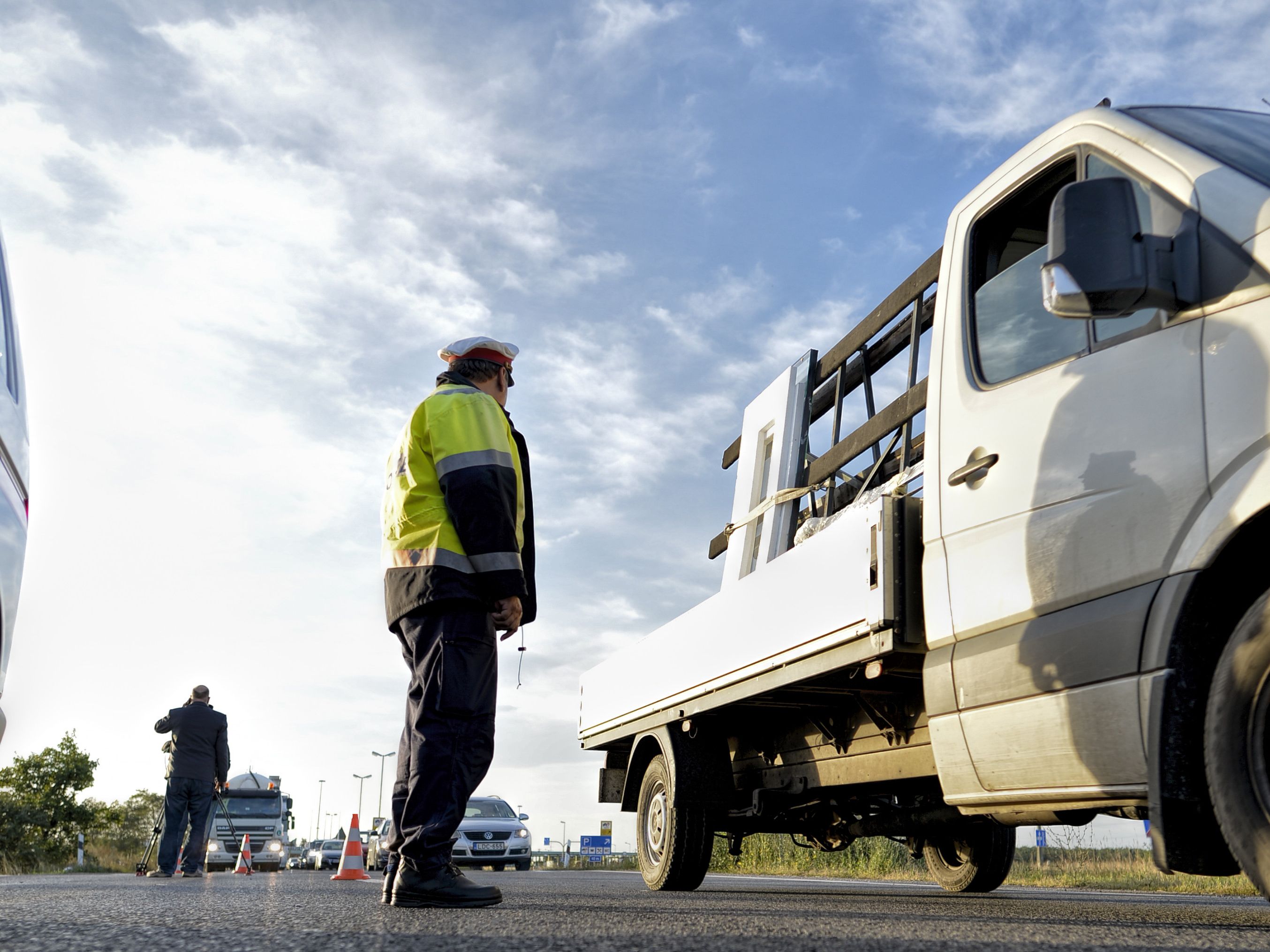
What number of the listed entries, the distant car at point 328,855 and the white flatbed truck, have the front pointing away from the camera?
0

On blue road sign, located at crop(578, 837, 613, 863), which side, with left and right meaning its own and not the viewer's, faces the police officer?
front

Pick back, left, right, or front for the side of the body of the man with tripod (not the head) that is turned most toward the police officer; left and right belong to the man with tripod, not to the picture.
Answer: back

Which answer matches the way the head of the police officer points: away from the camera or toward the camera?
away from the camera

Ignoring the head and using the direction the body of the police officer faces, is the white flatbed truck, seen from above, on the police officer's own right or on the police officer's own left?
on the police officer's own right

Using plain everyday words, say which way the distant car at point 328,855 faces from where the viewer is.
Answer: facing the viewer

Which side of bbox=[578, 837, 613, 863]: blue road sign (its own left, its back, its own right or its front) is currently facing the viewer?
front

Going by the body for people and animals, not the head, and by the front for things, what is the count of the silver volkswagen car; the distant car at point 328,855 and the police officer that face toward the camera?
2

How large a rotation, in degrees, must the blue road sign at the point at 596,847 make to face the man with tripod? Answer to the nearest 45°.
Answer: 0° — it already faces them

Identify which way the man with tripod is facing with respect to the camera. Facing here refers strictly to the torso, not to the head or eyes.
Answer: away from the camera

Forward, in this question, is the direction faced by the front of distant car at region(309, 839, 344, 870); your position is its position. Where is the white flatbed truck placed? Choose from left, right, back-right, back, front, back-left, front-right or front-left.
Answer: front

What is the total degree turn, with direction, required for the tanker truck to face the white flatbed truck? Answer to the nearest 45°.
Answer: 0° — it already faces it

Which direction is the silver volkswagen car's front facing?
toward the camera

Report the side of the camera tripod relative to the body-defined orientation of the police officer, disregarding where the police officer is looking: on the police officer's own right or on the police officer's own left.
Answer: on the police officer's own left
